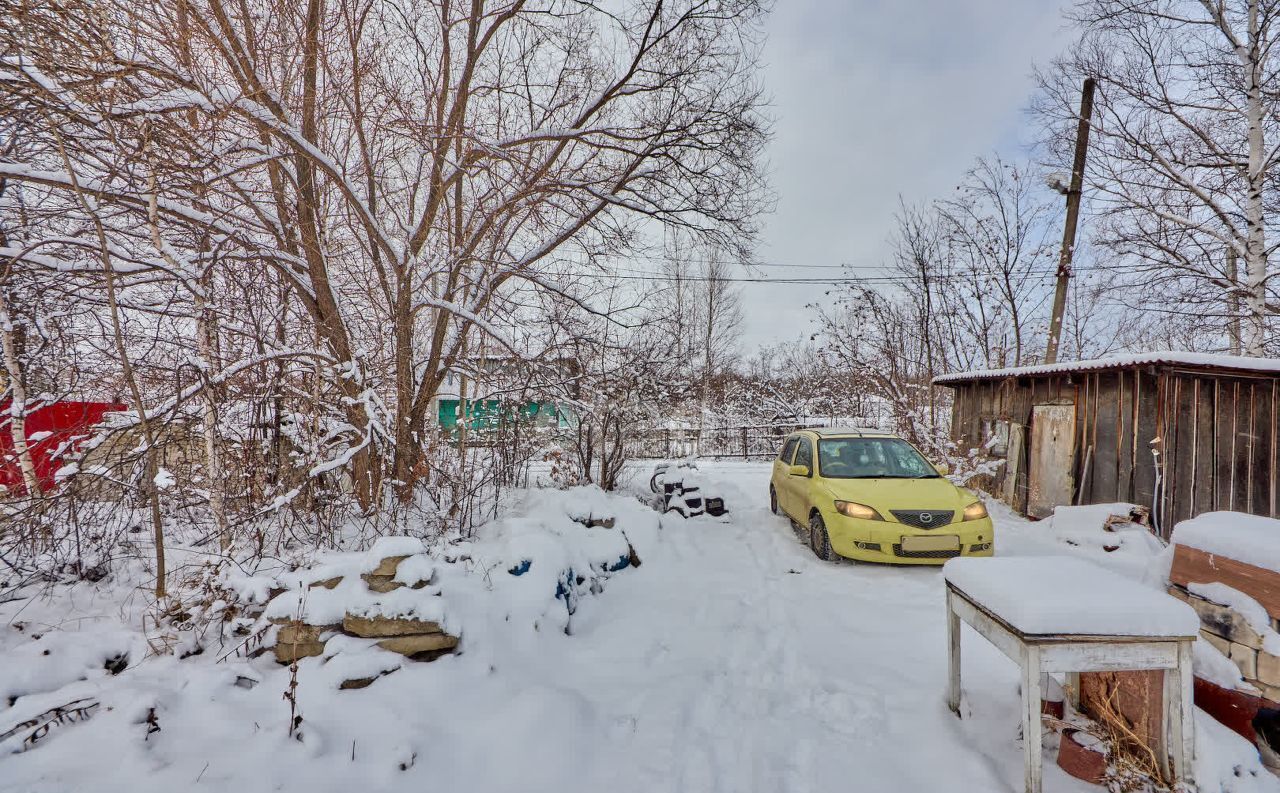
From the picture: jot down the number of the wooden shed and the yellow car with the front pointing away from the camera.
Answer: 0

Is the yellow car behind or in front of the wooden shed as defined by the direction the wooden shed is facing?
in front

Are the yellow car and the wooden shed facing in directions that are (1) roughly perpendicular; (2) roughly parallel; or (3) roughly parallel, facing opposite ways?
roughly perpendicular

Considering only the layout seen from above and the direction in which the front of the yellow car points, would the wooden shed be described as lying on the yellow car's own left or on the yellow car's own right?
on the yellow car's own left

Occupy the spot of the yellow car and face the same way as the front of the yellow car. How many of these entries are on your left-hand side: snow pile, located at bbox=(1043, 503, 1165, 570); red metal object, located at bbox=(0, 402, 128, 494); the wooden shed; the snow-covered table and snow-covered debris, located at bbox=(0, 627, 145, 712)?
2

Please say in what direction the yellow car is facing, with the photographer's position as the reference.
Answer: facing the viewer and to the right of the viewer

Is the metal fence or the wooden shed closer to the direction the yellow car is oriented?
the wooden shed

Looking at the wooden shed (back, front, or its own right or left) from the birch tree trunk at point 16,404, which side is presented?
front

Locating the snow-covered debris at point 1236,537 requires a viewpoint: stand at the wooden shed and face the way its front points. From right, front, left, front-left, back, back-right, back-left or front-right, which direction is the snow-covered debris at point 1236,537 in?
front-left

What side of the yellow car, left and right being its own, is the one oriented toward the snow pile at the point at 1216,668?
front

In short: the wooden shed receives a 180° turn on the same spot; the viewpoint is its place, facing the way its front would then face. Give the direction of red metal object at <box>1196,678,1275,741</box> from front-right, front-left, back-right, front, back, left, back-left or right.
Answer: back-right

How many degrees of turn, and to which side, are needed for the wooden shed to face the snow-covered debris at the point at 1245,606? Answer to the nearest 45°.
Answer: approximately 45° to its left

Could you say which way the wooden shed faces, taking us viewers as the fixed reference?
facing the viewer and to the left of the viewer
